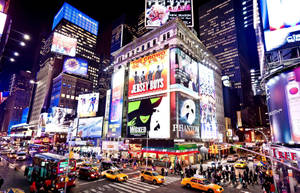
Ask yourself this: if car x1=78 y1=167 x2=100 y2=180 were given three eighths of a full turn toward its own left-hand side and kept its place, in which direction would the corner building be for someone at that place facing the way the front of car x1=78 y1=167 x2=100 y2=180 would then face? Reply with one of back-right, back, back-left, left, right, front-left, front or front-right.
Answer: front-right

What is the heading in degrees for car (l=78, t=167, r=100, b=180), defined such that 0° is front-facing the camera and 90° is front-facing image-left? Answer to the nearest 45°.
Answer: approximately 315°

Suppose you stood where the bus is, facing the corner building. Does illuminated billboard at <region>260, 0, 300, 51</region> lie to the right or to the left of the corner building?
right

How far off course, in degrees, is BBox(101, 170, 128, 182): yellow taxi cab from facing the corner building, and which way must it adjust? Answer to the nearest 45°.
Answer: approximately 90° to its left
